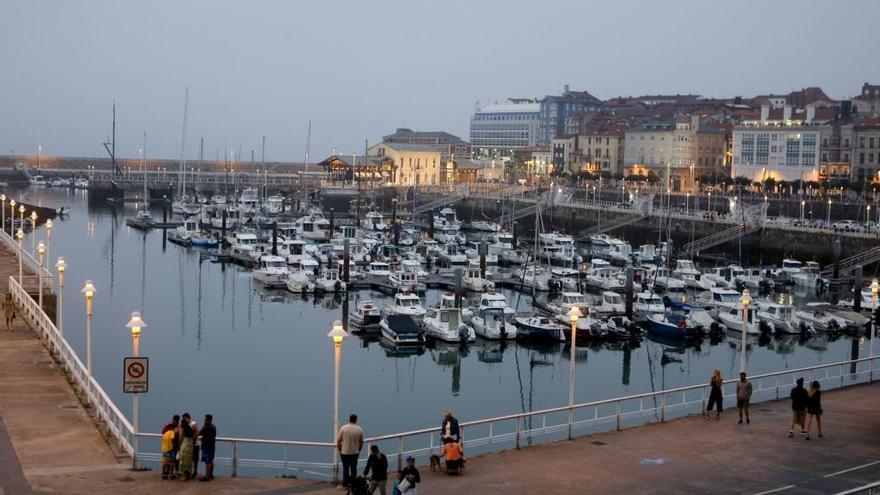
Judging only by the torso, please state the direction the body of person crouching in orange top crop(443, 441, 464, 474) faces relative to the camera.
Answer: away from the camera

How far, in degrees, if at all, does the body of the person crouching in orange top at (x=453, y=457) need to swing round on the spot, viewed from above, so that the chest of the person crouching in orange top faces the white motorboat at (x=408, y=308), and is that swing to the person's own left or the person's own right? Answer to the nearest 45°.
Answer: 0° — they already face it

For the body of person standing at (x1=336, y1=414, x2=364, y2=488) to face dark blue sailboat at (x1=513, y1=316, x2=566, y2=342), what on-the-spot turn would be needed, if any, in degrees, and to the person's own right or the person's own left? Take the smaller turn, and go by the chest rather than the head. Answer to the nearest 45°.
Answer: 0° — they already face it

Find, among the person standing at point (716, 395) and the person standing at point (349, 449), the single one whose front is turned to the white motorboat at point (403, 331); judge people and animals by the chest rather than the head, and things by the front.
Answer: the person standing at point (349, 449)

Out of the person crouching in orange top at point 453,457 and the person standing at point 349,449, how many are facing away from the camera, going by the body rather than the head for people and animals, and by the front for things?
2

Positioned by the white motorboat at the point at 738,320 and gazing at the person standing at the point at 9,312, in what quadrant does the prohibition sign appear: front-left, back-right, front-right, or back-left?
front-left

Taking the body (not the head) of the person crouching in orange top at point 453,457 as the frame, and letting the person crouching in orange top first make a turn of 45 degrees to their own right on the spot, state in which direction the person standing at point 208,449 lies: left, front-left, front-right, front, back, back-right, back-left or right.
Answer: back-left

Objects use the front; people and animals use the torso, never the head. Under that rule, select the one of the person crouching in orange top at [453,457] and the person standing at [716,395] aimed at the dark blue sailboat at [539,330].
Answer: the person crouching in orange top

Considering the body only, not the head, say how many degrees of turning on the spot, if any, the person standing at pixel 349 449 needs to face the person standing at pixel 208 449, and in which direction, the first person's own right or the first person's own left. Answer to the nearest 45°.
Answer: approximately 90° to the first person's own left

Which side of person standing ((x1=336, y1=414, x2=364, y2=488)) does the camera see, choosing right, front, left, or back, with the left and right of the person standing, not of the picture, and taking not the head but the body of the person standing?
back
